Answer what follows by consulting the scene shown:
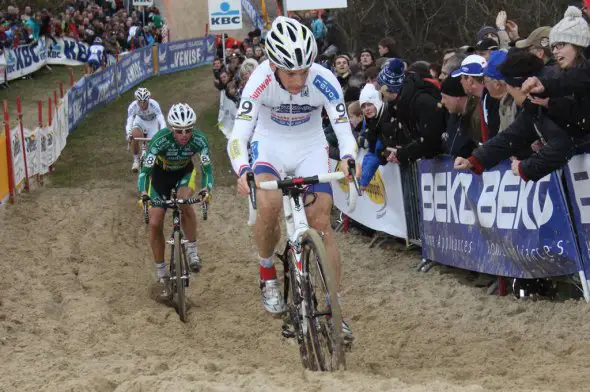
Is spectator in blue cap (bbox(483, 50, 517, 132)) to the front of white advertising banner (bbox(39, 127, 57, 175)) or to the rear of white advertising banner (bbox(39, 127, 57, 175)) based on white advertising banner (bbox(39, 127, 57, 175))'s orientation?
to the front

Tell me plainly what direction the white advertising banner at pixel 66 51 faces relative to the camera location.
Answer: facing the viewer

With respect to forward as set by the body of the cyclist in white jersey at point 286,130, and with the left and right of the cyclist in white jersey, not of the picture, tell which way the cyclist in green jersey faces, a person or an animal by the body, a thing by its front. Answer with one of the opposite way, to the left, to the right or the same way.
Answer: the same way

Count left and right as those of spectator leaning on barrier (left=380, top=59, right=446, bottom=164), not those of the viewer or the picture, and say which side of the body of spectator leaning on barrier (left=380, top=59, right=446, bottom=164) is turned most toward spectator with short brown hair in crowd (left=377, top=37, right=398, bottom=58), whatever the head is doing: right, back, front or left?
right

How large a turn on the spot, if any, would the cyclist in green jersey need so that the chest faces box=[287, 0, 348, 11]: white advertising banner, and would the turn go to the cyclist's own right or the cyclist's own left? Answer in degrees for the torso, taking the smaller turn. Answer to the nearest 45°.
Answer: approximately 180°

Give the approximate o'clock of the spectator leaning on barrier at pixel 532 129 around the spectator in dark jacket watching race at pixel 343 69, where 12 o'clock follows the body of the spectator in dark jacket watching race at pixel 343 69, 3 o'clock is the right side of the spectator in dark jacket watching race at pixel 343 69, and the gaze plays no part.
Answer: the spectator leaning on barrier at pixel 532 129 is roughly at 10 o'clock from the spectator in dark jacket watching race at pixel 343 69.

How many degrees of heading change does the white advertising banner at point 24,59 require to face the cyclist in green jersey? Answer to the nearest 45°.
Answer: approximately 45° to its right

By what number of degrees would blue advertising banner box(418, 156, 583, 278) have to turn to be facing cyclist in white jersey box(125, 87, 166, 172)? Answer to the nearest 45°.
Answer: approximately 90° to its right

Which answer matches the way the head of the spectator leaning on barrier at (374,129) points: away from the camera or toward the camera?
toward the camera

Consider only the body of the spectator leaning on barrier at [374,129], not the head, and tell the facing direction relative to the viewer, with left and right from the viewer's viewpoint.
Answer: facing the viewer and to the left of the viewer

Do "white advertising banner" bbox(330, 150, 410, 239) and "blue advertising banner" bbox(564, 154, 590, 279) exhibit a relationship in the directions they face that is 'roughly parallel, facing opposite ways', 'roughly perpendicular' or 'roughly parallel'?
roughly parallel

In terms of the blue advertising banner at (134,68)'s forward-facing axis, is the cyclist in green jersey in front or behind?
in front

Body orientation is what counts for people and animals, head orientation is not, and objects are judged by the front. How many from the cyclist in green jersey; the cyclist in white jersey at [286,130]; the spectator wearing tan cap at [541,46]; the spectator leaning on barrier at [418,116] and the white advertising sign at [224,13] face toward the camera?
3

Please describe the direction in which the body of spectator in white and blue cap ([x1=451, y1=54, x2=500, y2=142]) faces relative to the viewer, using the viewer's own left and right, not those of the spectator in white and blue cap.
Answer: facing to the left of the viewer

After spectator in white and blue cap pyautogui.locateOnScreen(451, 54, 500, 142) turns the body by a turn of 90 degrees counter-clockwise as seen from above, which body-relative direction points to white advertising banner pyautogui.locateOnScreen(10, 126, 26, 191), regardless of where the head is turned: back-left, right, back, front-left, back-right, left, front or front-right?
back-right

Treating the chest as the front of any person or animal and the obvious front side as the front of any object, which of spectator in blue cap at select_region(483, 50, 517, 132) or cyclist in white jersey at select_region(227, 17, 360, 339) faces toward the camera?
the cyclist in white jersey

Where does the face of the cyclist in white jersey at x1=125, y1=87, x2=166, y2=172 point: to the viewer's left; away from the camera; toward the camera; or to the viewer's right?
toward the camera
